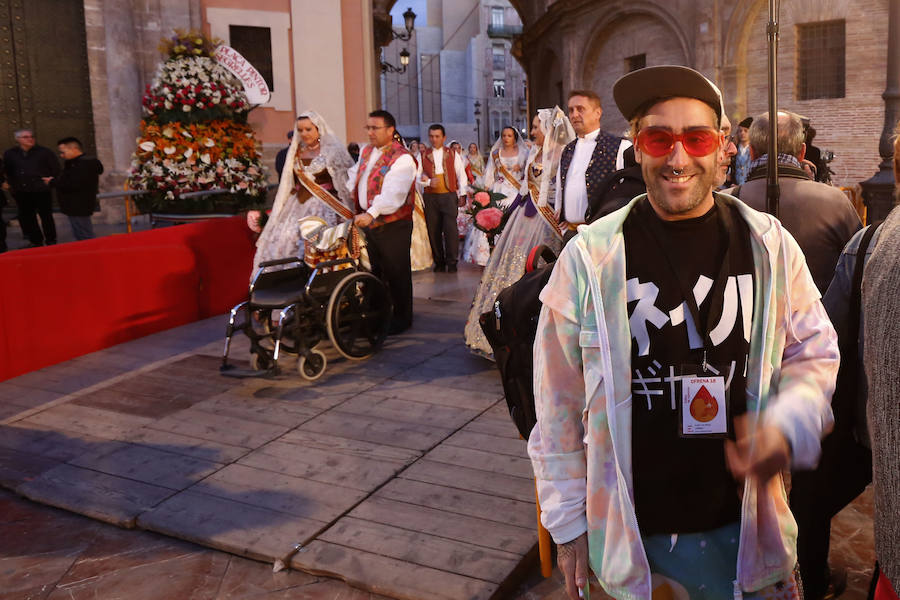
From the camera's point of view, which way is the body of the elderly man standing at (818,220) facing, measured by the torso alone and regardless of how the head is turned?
away from the camera

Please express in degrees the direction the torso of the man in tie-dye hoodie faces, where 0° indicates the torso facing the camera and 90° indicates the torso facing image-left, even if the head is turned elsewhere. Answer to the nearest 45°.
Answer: approximately 0°

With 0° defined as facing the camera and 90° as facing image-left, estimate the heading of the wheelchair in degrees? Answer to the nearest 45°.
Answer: approximately 45°

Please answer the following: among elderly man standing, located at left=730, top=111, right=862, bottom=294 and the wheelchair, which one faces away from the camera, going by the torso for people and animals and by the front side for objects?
the elderly man standing

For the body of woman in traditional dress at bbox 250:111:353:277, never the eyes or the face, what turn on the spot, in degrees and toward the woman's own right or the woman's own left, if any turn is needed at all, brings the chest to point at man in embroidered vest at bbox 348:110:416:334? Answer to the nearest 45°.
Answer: approximately 135° to the woman's own left

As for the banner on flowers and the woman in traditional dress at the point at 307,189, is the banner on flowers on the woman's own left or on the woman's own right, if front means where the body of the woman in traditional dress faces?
on the woman's own right

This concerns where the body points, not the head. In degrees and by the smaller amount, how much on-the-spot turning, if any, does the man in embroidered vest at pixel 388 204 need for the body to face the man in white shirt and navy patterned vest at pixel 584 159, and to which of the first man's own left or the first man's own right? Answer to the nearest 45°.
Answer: approximately 90° to the first man's own left

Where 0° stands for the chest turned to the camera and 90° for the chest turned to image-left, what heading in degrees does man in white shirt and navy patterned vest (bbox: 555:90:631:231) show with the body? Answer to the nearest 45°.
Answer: approximately 45°

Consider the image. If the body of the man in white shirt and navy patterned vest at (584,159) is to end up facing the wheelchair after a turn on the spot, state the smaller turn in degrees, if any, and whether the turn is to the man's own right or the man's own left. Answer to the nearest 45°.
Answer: approximately 45° to the man's own right
